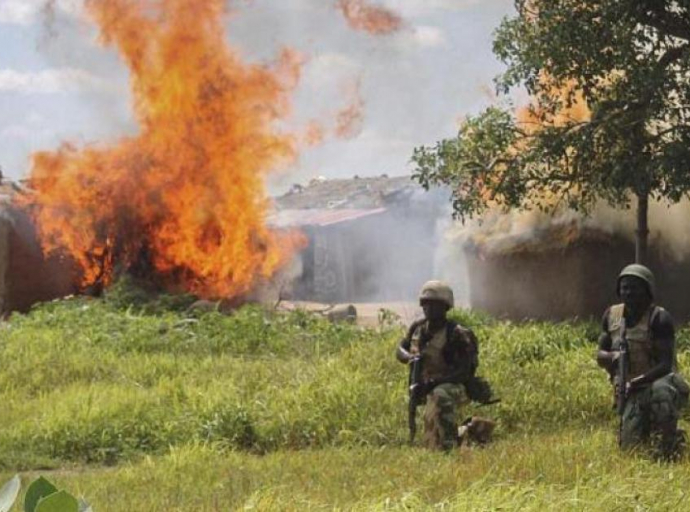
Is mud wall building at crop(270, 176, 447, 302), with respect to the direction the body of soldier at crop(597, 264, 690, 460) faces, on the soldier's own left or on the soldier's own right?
on the soldier's own right

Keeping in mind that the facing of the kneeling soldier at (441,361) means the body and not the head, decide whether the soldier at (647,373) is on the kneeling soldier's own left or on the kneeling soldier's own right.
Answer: on the kneeling soldier's own left

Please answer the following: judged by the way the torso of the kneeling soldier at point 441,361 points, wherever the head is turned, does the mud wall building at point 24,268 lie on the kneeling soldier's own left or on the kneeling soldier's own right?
on the kneeling soldier's own right

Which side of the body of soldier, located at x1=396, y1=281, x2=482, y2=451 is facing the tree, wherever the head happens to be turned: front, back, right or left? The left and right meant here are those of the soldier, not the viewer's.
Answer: back

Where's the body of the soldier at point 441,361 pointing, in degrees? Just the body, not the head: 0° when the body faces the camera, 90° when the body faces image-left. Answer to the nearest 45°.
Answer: approximately 45°

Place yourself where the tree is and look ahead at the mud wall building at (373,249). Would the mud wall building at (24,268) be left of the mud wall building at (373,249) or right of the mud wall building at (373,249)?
left

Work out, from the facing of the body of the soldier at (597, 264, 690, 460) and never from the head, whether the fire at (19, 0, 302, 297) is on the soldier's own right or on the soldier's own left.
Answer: on the soldier's own right

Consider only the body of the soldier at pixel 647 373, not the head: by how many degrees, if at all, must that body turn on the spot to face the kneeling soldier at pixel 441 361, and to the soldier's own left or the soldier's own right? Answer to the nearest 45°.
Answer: approximately 45° to the soldier's own right

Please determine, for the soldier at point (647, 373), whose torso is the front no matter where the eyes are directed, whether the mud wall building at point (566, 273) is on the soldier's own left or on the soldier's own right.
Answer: on the soldier's own right

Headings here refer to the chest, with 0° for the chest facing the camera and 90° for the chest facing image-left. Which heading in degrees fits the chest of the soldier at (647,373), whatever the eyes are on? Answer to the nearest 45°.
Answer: approximately 45°
